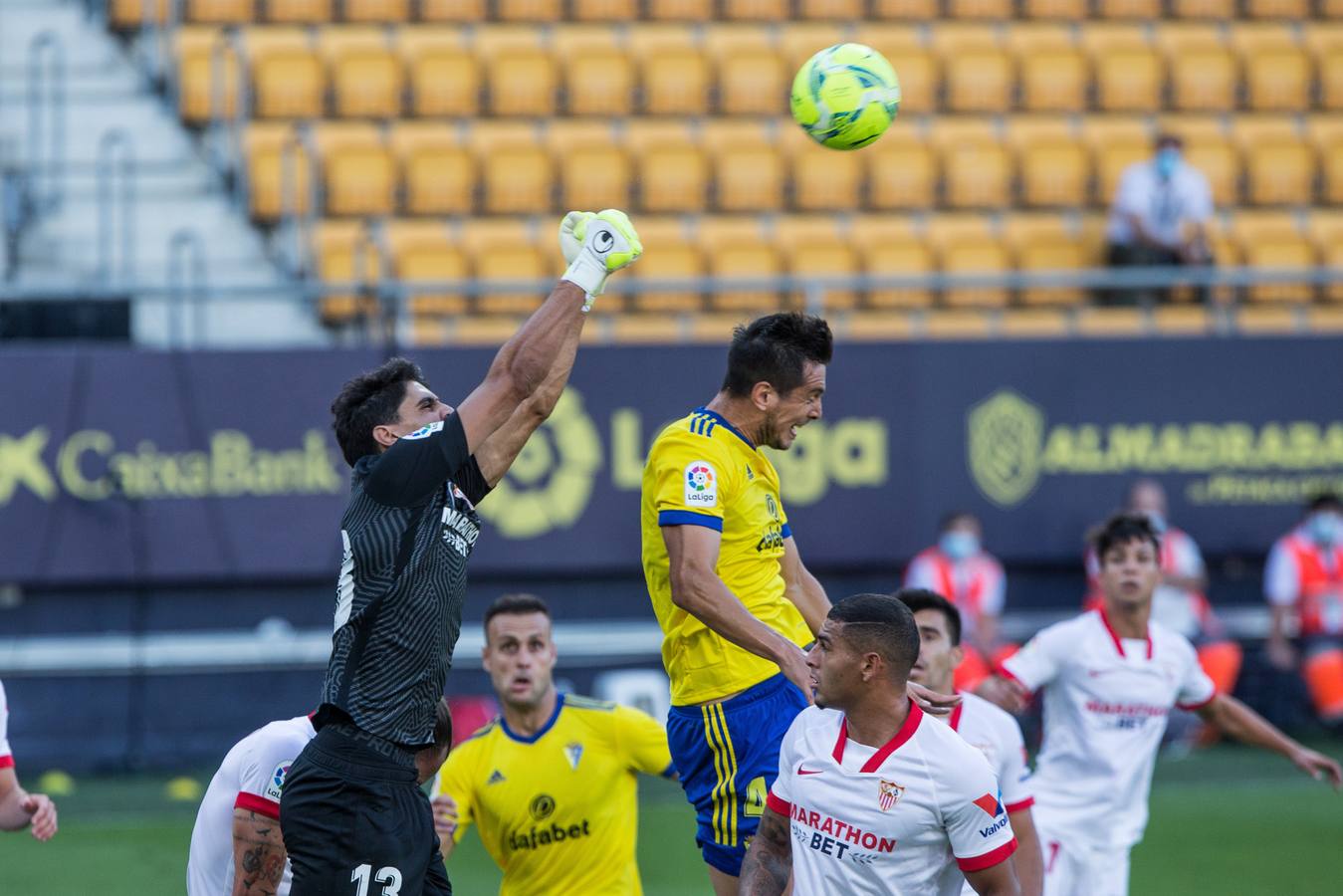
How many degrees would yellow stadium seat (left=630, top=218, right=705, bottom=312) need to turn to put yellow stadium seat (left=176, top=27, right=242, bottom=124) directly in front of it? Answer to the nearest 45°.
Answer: approximately 90° to its right

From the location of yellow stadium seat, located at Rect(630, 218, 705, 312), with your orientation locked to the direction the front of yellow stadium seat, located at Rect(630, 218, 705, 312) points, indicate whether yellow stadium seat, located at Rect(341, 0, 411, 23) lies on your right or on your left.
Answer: on your right

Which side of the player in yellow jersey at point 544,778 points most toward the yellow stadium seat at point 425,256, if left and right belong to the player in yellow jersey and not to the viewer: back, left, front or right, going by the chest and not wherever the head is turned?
back

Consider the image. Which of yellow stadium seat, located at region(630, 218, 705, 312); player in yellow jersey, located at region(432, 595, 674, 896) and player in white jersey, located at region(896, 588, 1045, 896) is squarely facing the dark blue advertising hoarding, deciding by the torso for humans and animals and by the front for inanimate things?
the yellow stadium seat

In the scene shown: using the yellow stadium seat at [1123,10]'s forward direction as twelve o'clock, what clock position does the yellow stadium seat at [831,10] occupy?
the yellow stadium seat at [831,10] is roughly at 2 o'clock from the yellow stadium seat at [1123,10].

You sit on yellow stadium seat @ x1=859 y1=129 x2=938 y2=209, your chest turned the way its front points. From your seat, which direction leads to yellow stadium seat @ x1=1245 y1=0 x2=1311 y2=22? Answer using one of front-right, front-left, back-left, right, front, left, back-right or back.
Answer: back-left

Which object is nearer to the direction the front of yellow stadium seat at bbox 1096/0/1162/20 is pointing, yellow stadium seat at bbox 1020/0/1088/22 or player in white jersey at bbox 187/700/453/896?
the player in white jersey

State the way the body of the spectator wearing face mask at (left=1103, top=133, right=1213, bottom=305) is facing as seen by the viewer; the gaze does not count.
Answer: toward the camera

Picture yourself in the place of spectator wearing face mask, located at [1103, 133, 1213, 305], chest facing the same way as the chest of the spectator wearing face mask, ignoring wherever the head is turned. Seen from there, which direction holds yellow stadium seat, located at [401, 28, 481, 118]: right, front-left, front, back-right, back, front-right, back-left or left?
right

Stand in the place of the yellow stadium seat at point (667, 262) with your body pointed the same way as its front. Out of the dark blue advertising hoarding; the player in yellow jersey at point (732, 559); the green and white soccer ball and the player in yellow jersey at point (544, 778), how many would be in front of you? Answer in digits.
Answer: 4

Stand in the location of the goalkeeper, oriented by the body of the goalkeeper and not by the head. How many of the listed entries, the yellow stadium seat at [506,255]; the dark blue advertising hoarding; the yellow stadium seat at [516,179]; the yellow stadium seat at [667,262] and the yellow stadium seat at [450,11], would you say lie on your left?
5

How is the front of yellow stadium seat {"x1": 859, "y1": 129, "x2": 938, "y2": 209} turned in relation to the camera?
facing the viewer
